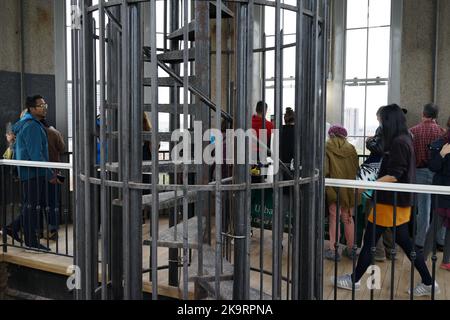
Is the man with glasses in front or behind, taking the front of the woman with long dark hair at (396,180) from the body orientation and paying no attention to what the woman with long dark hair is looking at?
in front

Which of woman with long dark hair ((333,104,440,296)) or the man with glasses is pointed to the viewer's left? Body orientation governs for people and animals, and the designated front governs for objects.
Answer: the woman with long dark hair

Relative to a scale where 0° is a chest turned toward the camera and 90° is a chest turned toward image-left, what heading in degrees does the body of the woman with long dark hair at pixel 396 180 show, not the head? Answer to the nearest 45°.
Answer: approximately 90°

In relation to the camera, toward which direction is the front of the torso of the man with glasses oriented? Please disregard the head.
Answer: to the viewer's right

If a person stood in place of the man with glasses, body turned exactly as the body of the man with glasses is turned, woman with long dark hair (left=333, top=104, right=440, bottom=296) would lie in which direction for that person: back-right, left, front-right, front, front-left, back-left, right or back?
front-right

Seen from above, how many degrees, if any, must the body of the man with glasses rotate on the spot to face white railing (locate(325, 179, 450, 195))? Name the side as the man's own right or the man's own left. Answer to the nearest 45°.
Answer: approximately 45° to the man's own right

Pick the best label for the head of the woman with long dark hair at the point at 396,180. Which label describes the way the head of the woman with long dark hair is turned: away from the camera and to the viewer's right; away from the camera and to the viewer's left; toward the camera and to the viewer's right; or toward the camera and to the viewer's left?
away from the camera and to the viewer's left

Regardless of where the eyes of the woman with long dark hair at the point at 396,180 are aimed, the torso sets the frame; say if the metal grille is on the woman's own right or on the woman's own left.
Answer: on the woman's own left

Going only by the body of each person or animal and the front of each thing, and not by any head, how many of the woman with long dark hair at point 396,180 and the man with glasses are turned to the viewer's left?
1
